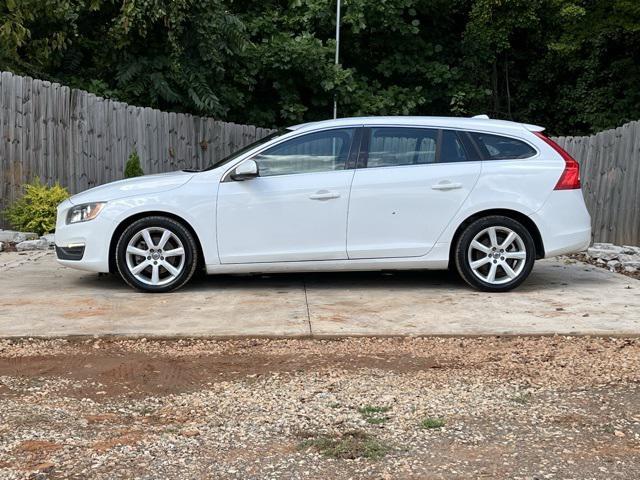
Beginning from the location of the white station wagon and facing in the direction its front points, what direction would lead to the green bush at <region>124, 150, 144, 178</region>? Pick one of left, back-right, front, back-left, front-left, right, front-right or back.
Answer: front-right

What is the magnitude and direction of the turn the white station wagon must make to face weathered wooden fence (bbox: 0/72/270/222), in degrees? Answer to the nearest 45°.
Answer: approximately 45° to its right

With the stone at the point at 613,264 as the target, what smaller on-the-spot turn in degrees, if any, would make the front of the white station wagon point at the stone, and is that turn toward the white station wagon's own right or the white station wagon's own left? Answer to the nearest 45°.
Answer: approximately 135° to the white station wagon's own right

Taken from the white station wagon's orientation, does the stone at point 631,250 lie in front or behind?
behind

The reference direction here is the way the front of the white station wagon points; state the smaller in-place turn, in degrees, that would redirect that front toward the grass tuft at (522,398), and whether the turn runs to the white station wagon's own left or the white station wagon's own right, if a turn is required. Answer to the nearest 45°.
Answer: approximately 90° to the white station wagon's own left

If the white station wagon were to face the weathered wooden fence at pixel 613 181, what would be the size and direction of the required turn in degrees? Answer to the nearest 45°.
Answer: approximately 135° to its right

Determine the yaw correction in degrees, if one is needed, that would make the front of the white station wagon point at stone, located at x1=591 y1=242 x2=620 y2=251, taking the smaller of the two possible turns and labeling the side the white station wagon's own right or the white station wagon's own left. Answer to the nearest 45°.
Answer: approximately 135° to the white station wagon's own right

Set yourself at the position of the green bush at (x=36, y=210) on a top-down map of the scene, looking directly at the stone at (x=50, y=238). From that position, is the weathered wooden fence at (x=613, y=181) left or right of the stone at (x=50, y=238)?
left

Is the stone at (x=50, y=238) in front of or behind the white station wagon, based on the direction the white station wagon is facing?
in front

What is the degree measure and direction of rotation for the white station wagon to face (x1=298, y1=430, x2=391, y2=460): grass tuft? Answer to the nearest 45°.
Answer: approximately 90° to its left

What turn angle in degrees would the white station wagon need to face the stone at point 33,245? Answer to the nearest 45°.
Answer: approximately 45° to its right

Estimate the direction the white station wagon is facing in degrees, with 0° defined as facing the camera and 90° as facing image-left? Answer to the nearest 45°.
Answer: approximately 90°

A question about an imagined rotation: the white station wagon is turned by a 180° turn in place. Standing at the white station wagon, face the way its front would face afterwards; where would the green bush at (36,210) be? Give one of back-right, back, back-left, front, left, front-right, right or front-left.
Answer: back-left

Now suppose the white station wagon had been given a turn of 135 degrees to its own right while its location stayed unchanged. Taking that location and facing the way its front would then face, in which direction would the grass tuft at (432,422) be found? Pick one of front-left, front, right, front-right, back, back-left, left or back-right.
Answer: back-right

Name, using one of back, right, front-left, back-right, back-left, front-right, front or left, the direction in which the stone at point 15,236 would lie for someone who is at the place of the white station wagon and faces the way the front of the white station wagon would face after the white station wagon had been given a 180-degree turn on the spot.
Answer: back-left

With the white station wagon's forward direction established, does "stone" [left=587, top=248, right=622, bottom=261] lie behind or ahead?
behind
